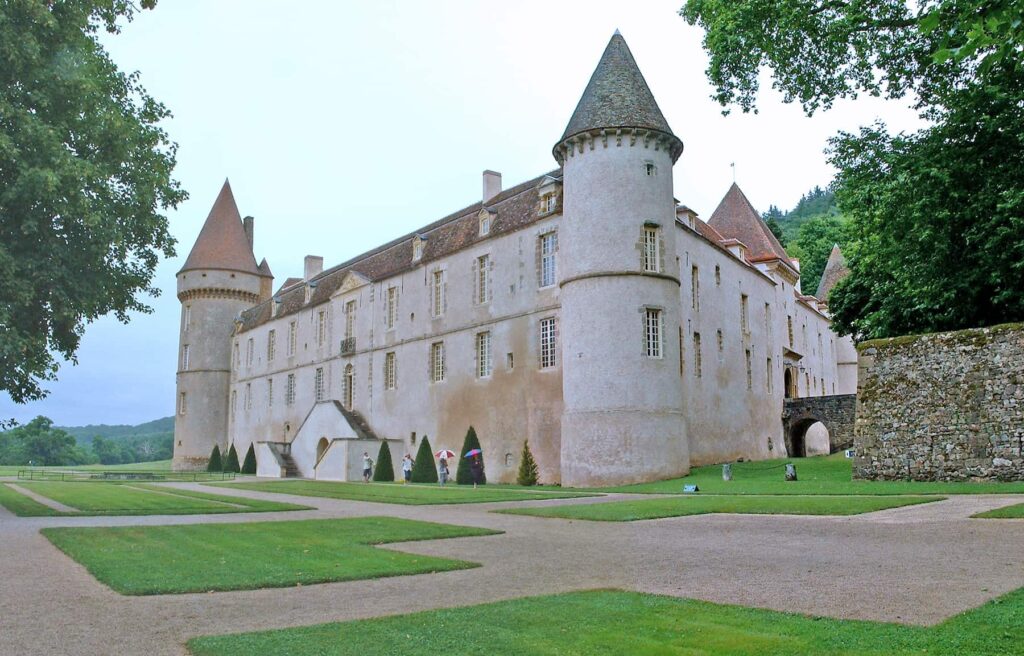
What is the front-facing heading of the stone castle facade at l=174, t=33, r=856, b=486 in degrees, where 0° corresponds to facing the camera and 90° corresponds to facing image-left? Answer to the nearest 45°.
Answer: approximately 45°

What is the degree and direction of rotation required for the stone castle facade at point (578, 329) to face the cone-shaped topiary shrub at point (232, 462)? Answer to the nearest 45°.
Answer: approximately 90° to its right

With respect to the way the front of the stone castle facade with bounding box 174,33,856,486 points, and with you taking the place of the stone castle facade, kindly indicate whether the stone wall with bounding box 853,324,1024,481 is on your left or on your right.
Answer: on your left

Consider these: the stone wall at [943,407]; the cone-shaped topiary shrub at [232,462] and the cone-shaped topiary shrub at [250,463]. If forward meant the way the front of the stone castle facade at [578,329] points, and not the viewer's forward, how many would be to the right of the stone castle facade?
2

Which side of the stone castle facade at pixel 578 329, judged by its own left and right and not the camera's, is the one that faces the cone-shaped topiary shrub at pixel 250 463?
right

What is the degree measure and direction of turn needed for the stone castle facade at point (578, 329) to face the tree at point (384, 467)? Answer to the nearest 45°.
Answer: approximately 90° to its right
